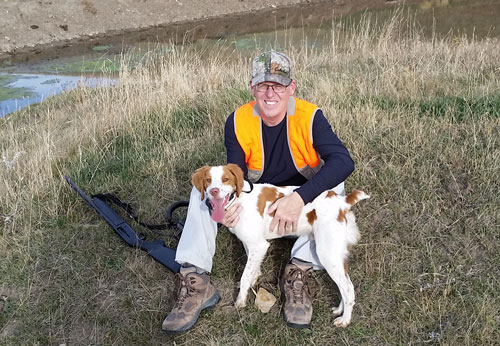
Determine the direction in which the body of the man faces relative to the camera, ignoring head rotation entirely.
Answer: toward the camera

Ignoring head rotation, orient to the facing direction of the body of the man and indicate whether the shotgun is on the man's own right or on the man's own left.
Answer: on the man's own right
